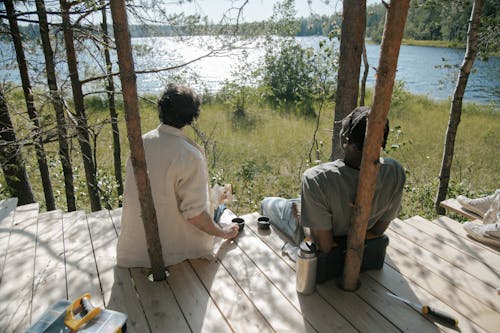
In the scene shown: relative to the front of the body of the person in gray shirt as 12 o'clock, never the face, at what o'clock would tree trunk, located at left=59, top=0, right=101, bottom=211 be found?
The tree trunk is roughly at 10 o'clock from the person in gray shirt.

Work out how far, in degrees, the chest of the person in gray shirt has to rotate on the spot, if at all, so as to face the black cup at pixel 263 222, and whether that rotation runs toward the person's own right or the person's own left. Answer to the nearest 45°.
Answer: approximately 45° to the person's own left

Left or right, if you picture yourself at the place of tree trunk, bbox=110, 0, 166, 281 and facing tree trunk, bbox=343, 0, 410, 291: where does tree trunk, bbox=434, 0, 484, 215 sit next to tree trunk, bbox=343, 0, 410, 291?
left

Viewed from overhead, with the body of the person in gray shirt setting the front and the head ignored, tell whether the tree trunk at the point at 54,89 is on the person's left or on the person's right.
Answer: on the person's left

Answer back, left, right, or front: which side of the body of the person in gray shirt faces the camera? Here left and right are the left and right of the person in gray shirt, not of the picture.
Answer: back

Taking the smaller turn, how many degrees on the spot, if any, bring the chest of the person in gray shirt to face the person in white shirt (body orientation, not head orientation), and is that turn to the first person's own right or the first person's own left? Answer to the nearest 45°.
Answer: approximately 90° to the first person's own left
